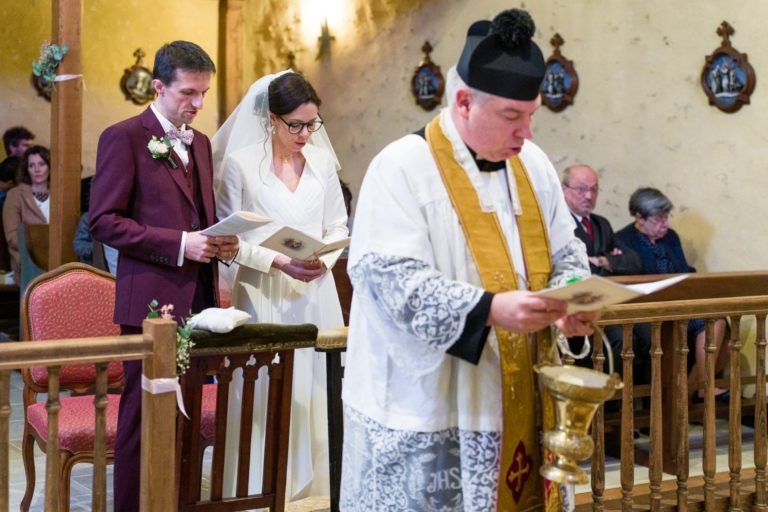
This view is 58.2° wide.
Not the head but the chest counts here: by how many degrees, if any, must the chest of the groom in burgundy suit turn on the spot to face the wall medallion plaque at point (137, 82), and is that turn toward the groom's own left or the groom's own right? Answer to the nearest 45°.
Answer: approximately 135° to the groom's own left

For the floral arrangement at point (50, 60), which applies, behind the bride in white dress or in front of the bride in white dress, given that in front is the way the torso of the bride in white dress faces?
behind

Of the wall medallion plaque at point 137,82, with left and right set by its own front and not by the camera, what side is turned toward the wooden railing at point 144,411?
front

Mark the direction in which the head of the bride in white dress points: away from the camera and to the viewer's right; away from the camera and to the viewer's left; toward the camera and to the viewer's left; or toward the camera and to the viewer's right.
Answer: toward the camera and to the viewer's right

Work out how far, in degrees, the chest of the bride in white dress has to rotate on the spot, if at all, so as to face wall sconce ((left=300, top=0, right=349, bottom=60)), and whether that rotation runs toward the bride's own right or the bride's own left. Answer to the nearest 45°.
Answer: approximately 135° to the bride's own left

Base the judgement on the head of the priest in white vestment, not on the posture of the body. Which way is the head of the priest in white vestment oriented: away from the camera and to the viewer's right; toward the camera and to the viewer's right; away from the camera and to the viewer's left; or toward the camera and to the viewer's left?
toward the camera and to the viewer's right

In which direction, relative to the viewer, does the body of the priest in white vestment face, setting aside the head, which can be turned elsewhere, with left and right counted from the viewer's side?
facing the viewer and to the right of the viewer

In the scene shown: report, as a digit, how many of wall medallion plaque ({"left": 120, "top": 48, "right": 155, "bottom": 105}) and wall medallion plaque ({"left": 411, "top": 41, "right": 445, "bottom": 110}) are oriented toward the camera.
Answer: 2

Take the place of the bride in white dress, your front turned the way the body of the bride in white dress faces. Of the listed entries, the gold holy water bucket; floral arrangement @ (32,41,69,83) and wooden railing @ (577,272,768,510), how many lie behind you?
1
